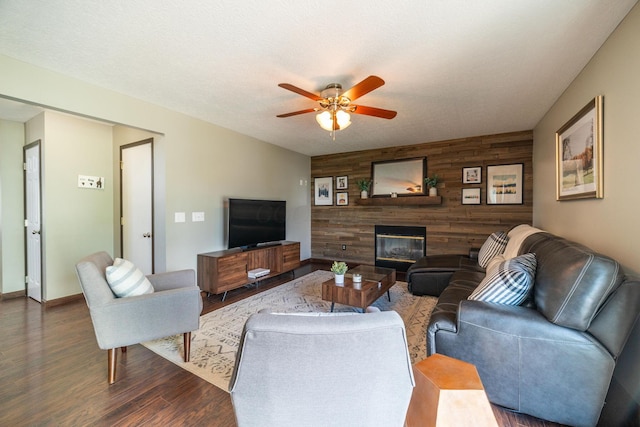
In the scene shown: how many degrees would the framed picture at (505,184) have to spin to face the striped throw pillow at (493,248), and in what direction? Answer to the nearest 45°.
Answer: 0° — it already faces it

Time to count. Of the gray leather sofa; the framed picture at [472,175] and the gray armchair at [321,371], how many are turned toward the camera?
1

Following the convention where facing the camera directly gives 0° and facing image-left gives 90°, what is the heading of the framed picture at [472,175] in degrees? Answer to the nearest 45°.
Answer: approximately 0°

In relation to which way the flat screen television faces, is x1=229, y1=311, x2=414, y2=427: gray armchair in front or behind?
in front

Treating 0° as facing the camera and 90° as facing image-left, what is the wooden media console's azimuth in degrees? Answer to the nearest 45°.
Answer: approximately 315°

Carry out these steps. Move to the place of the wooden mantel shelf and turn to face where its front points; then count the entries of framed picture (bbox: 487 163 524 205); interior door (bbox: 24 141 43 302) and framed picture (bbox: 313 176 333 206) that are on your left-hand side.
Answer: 1

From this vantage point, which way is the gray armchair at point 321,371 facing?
away from the camera

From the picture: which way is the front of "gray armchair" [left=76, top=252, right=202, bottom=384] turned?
to the viewer's right

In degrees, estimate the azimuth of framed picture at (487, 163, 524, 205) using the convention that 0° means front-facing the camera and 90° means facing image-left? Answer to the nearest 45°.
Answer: approximately 0°

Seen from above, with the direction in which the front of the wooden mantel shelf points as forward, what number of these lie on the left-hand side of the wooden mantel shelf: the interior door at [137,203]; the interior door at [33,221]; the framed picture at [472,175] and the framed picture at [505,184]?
2

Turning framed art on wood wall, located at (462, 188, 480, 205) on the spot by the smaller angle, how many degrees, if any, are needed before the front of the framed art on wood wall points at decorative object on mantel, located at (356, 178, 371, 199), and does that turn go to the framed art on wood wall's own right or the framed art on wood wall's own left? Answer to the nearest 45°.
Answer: approximately 90° to the framed art on wood wall's own right

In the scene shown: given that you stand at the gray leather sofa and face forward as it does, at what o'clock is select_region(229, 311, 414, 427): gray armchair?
The gray armchair is roughly at 10 o'clock from the gray leather sofa.

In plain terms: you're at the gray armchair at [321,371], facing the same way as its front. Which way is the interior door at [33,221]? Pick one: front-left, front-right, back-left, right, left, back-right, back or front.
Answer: front-left

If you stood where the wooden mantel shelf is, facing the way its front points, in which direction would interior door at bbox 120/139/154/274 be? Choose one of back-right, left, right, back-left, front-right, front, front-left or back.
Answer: front-right
